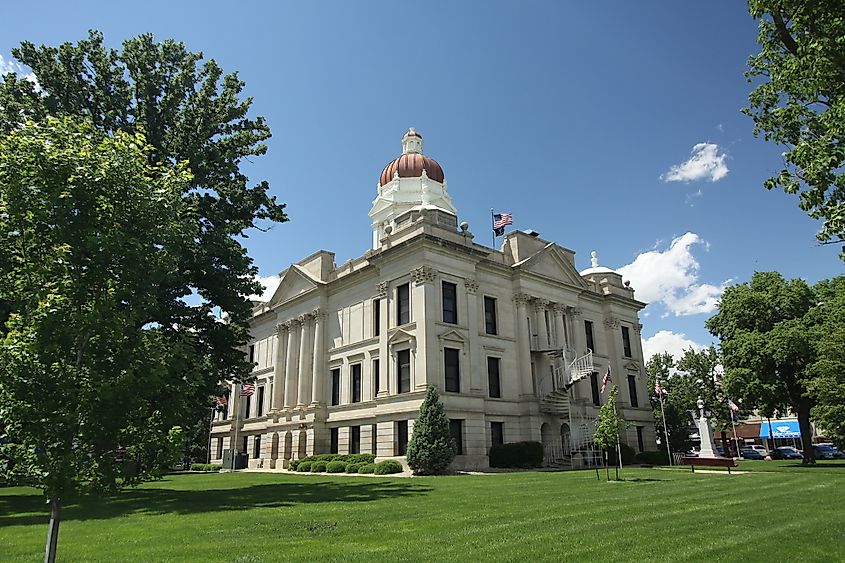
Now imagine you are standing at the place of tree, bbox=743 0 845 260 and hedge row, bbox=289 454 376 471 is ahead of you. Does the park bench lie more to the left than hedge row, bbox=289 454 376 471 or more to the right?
right

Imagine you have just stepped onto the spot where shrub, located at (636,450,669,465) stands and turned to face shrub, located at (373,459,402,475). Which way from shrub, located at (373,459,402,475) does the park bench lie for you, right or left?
left

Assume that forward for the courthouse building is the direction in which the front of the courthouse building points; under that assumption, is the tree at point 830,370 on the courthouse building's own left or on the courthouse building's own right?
on the courthouse building's own left

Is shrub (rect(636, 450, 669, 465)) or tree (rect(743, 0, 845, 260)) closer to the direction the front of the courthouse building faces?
the tree

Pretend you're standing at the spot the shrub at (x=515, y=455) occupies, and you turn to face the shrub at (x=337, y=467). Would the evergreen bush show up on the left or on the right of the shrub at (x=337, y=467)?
left
